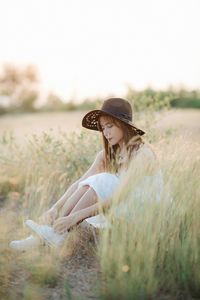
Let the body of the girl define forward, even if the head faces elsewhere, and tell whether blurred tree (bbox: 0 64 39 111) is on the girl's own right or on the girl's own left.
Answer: on the girl's own right

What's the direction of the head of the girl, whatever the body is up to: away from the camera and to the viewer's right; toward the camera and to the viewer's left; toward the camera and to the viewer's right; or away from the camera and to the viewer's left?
toward the camera and to the viewer's left

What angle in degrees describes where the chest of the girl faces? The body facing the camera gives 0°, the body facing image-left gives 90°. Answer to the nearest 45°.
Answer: approximately 45°
